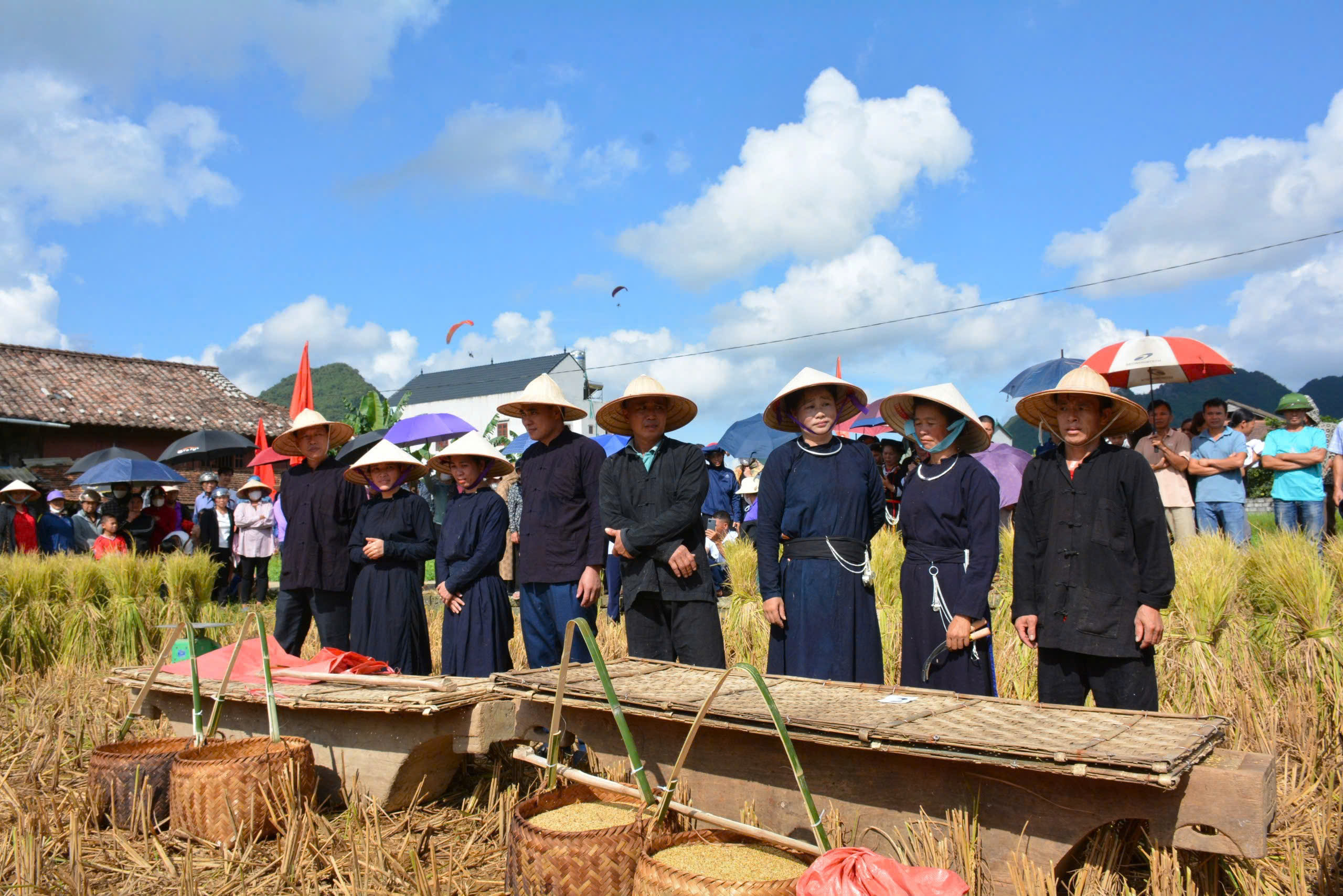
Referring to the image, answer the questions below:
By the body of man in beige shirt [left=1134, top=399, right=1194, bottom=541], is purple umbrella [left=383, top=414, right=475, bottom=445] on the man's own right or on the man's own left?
on the man's own right

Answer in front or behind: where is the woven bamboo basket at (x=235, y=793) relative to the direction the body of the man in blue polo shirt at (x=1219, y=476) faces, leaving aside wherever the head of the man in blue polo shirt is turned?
in front

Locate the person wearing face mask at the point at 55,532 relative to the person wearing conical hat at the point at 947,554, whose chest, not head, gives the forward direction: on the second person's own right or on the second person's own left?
on the second person's own right

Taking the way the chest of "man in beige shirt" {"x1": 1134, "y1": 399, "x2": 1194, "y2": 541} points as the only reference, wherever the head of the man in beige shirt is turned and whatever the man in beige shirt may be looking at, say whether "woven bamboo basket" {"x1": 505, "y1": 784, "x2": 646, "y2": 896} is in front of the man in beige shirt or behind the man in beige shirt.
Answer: in front

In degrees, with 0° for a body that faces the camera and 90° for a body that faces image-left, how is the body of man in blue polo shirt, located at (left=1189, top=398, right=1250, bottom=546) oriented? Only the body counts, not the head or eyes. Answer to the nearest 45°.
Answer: approximately 0°

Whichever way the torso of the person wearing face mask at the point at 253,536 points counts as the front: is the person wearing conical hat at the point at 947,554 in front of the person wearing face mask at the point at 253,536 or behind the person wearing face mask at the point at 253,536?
in front

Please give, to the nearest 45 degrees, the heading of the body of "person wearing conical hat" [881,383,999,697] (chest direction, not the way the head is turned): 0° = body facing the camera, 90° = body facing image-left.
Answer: approximately 45°

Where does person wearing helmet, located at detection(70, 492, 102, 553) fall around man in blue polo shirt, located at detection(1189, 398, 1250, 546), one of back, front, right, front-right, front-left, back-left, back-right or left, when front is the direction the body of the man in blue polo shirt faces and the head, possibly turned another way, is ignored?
right

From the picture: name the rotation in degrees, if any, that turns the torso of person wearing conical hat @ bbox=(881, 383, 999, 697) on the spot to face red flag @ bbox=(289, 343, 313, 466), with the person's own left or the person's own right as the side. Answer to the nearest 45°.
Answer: approximately 90° to the person's own right
